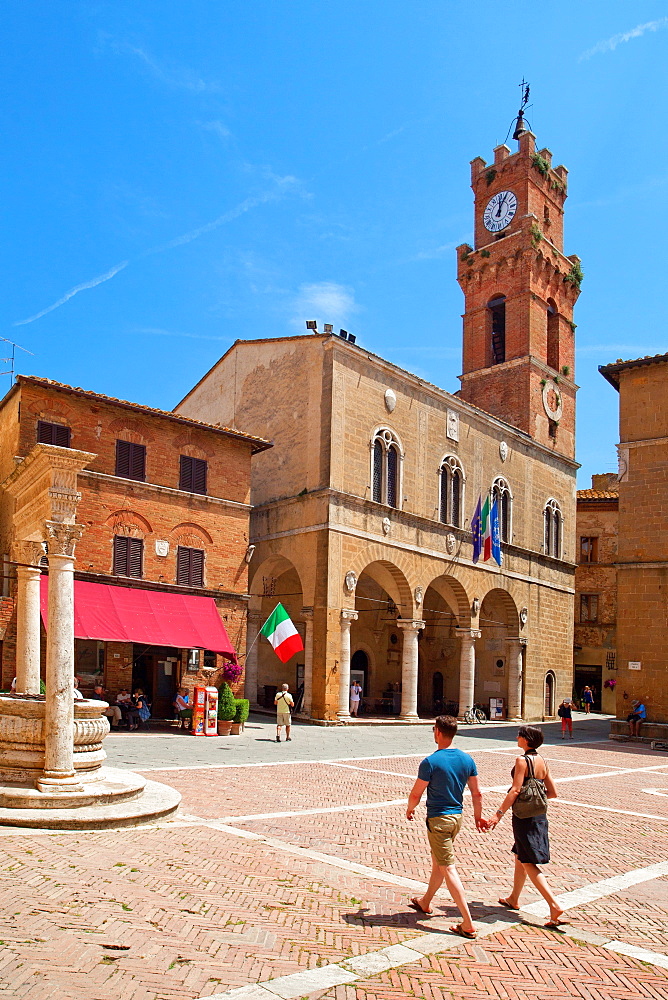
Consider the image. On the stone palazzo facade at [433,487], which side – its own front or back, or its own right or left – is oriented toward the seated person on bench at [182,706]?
right

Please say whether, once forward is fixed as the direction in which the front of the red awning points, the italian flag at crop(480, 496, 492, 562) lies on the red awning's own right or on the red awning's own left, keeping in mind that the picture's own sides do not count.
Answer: on the red awning's own left

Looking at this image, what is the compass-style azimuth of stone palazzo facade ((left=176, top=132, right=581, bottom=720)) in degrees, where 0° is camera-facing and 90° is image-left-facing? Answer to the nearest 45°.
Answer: approximately 315°

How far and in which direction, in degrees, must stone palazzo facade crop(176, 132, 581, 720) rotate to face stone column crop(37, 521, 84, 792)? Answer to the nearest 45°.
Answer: approximately 45° to its right

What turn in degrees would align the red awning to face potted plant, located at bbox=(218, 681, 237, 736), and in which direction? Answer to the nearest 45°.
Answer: approximately 90° to its left

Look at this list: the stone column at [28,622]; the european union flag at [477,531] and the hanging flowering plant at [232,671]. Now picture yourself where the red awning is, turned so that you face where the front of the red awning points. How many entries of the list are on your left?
2

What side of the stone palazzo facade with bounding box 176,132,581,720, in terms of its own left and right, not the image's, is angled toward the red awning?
right

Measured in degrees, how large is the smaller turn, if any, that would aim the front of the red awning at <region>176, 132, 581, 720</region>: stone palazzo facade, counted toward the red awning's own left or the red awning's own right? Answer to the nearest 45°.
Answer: approximately 90° to the red awning's own left

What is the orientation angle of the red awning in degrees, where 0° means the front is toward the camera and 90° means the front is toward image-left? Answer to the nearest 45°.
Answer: approximately 315°

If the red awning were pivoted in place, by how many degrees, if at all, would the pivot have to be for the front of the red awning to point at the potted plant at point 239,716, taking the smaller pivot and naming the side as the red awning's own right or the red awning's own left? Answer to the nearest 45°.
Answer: approximately 45° to the red awning's own left

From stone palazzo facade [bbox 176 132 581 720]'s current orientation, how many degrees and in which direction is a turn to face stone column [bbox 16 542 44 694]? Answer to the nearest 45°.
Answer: approximately 45° to its right

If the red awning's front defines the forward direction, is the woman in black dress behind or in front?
in front

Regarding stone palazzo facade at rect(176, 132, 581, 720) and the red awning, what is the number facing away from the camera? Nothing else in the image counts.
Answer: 0

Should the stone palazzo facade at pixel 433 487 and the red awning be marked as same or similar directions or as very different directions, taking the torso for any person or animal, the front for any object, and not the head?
same or similar directions
